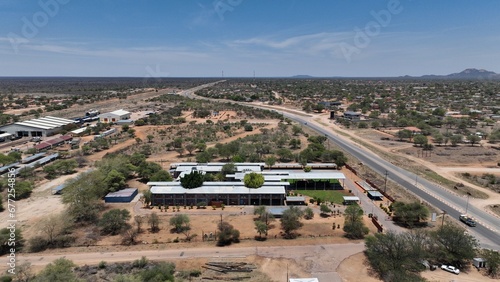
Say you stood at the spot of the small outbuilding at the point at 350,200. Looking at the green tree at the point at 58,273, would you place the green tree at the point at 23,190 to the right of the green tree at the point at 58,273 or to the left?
right

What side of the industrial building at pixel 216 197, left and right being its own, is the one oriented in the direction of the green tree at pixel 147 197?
right

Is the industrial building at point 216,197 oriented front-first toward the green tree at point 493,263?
no

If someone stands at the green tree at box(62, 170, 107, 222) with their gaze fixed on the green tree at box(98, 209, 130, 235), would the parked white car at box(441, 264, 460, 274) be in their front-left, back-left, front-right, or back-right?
front-left

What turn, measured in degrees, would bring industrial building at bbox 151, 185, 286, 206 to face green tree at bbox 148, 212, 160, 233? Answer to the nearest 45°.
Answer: approximately 45° to its right

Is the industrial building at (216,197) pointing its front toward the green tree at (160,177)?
no

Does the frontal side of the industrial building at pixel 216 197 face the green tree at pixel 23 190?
no

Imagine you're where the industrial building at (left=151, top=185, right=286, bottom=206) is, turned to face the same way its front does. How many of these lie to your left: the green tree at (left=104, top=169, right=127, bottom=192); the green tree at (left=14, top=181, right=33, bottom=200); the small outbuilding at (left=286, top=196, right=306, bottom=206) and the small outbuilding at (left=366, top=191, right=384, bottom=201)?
2

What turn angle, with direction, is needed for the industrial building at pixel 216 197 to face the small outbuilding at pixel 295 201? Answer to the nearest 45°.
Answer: approximately 90° to its left

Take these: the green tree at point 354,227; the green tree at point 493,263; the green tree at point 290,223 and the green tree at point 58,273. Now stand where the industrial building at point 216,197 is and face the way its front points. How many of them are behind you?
0

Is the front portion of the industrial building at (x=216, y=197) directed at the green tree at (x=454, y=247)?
no

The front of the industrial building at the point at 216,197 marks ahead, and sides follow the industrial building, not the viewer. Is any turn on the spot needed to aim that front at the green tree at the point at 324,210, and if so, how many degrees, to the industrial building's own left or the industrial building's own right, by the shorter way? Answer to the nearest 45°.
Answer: approximately 90° to the industrial building's own left

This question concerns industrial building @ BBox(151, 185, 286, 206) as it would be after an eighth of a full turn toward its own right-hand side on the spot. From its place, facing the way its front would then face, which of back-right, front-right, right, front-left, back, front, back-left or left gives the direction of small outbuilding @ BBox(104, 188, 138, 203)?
front-right

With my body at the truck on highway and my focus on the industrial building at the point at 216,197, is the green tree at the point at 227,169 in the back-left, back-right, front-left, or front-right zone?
front-right

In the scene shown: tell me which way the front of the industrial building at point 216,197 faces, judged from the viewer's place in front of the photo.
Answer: facing the viewer

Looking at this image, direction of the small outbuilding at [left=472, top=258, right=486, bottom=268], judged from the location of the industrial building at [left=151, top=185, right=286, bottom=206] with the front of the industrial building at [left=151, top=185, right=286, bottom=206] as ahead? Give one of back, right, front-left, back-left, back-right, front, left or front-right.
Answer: front-left

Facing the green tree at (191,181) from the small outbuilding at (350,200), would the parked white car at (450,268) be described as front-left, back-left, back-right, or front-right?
back-left

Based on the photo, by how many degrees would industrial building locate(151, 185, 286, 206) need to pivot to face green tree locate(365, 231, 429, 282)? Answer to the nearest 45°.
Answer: approximately 45° to its left

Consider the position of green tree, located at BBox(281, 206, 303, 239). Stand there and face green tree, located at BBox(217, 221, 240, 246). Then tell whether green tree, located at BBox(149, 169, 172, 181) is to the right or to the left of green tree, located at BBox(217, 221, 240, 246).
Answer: right

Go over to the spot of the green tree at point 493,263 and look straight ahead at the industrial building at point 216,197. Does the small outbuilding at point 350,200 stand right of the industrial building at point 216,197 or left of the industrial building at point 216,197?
right

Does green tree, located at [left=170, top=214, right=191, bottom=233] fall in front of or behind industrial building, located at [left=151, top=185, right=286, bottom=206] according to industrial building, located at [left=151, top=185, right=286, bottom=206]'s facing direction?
in front
